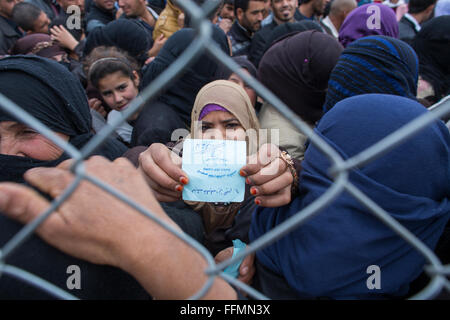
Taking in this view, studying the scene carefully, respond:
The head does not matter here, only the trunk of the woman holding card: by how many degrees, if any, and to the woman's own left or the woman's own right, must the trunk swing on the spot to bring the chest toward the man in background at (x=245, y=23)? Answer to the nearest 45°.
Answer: approximately 180°

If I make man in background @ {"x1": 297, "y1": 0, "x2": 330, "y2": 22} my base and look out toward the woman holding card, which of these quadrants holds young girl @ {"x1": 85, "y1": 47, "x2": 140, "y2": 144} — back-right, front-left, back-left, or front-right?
front-right

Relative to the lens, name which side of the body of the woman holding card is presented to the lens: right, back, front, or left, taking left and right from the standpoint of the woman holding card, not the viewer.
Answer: front

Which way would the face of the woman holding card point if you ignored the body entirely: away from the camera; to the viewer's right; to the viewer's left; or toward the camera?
toward the camera

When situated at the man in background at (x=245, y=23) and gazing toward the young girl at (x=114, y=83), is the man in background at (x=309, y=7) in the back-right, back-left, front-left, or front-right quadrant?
back-left

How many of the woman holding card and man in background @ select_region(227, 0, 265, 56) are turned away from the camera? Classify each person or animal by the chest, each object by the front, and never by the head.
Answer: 0

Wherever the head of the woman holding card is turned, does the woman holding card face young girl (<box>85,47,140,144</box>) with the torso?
no

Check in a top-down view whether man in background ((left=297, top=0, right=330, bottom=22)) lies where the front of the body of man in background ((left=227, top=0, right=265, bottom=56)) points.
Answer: no

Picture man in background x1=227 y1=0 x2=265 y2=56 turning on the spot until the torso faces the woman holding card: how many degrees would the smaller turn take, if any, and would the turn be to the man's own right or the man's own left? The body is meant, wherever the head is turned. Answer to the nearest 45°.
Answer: approximately 45° to the man's own right

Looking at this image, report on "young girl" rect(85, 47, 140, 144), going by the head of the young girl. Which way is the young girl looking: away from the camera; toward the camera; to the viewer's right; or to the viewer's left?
toward the camera
